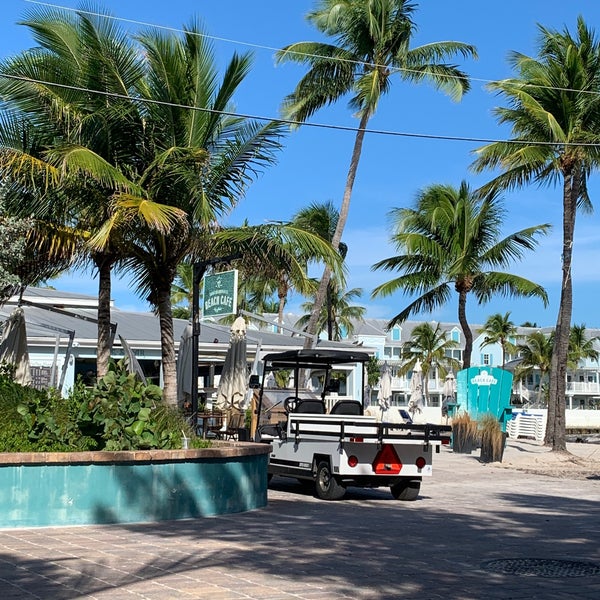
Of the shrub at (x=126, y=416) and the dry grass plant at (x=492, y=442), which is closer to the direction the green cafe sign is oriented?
the shrub

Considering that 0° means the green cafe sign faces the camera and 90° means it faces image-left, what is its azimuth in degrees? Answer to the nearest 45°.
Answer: approximately 45°

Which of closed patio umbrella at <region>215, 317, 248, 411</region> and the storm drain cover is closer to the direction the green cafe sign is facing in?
the storm drain cover

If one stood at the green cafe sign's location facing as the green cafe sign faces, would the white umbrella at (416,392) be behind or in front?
behind

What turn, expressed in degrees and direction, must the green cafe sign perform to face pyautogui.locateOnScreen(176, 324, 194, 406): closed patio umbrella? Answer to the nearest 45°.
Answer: approximately 135° to its right

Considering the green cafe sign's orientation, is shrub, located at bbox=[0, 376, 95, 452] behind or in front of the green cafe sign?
in front

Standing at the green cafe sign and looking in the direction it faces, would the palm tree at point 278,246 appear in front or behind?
behind

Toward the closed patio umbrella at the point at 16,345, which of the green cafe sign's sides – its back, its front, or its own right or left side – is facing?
right
